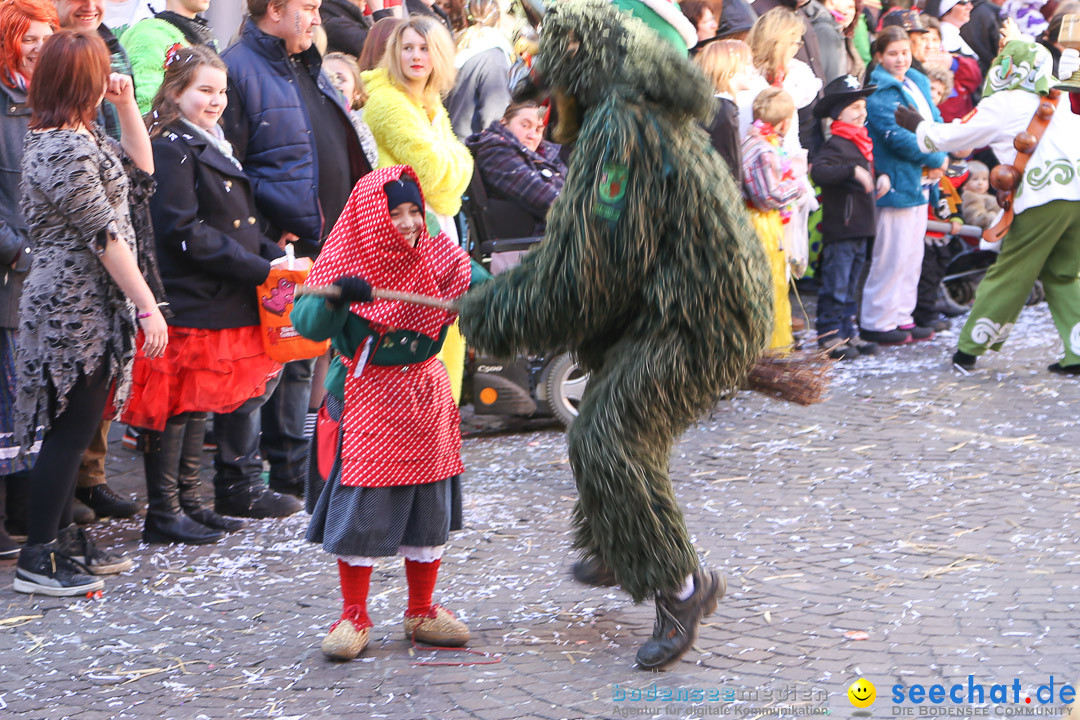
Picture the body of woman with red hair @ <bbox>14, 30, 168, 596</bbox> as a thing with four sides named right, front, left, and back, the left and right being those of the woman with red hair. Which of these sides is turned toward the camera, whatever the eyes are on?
right

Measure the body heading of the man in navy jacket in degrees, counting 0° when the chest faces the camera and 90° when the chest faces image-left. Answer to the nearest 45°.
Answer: approximately 315°

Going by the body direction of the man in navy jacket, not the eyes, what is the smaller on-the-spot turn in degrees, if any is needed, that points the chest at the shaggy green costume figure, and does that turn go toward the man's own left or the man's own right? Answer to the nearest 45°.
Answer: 0° — they already face it

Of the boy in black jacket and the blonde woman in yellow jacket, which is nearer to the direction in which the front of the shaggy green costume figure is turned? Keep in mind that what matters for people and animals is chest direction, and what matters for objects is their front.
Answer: the blonde woman in yellow jacket

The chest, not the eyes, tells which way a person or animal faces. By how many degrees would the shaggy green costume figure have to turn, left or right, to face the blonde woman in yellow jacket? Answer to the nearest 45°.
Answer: approximately 45° to its right

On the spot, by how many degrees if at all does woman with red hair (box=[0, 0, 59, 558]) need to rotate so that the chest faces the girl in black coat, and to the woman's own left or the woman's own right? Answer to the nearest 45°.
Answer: approximately 45° to the woman's own left

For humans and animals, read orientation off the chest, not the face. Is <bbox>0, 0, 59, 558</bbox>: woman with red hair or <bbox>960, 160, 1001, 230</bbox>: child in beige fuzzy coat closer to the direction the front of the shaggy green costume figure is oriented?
the woman with red hair

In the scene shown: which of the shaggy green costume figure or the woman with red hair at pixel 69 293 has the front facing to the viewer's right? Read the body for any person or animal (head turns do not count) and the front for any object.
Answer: the woman with red hair

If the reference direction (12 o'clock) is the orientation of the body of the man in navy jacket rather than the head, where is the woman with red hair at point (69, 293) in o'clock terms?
The woman with red hair is roughly at 3 o'clock from the man in navy jacket.

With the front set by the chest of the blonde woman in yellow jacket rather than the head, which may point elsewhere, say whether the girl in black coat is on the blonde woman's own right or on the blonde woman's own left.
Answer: on the blonde woman's own right

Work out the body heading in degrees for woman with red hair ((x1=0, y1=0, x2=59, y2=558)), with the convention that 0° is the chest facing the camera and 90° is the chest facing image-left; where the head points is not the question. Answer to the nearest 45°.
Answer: approximately 315°
